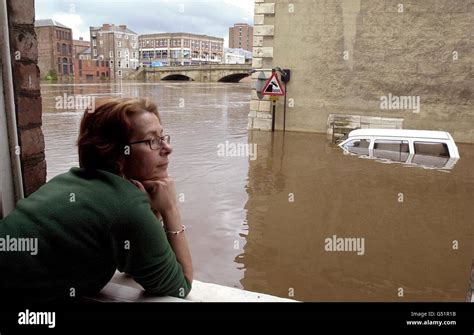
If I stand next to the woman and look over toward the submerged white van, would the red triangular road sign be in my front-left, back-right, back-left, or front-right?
front-left

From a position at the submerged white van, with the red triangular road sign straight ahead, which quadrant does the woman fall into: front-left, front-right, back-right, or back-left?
back-left

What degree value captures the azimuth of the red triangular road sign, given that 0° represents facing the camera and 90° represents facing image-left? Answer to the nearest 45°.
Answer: approximately 0°

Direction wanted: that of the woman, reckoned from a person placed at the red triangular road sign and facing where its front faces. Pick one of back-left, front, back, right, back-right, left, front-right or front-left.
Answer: front

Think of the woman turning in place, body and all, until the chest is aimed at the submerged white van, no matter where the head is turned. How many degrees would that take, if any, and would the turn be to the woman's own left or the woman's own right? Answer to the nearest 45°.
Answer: approximately 45° to the woman's own left

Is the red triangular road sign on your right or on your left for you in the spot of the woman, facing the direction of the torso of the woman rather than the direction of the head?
on your left

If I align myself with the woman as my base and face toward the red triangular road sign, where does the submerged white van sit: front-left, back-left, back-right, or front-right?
front-right

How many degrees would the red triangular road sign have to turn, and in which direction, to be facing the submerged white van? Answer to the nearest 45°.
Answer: approximately 45° to its left

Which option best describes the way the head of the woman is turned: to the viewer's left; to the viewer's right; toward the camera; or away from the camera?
to the viewer's right

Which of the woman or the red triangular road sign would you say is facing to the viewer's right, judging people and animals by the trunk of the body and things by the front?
the woman

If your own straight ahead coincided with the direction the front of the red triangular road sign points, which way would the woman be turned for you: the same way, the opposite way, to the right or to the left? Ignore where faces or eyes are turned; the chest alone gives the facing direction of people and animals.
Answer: to the left

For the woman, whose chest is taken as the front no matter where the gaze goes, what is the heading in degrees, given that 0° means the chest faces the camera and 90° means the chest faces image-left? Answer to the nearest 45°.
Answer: approximately 270°
